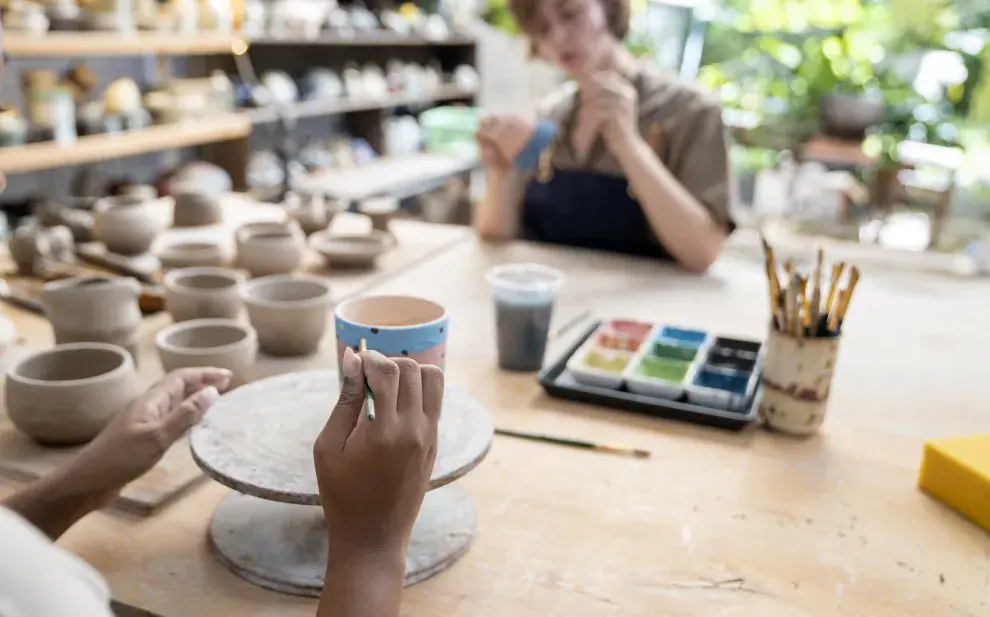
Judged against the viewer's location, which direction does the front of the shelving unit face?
facing the viewer and to the right of the viewer

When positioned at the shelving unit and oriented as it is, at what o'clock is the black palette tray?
The black palette tray is roughly at 1 o'clock from the shelving unit.

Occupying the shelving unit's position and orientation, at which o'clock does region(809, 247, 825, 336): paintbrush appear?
The paintbrush is roughly at 1 o'clock from the shelving unit.

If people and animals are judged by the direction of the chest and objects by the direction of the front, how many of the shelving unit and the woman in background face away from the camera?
0

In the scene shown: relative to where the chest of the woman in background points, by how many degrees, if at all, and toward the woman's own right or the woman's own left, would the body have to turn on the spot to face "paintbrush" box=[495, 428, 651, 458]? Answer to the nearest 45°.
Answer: approximately 45° to the woman's own left

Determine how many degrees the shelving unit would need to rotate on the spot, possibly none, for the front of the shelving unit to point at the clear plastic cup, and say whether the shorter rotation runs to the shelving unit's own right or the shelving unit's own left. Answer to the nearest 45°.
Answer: approximately 45° to the shelving unit's own right

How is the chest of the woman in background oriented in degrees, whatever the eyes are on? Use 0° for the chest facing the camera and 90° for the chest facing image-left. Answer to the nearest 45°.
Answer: approximately 45°
